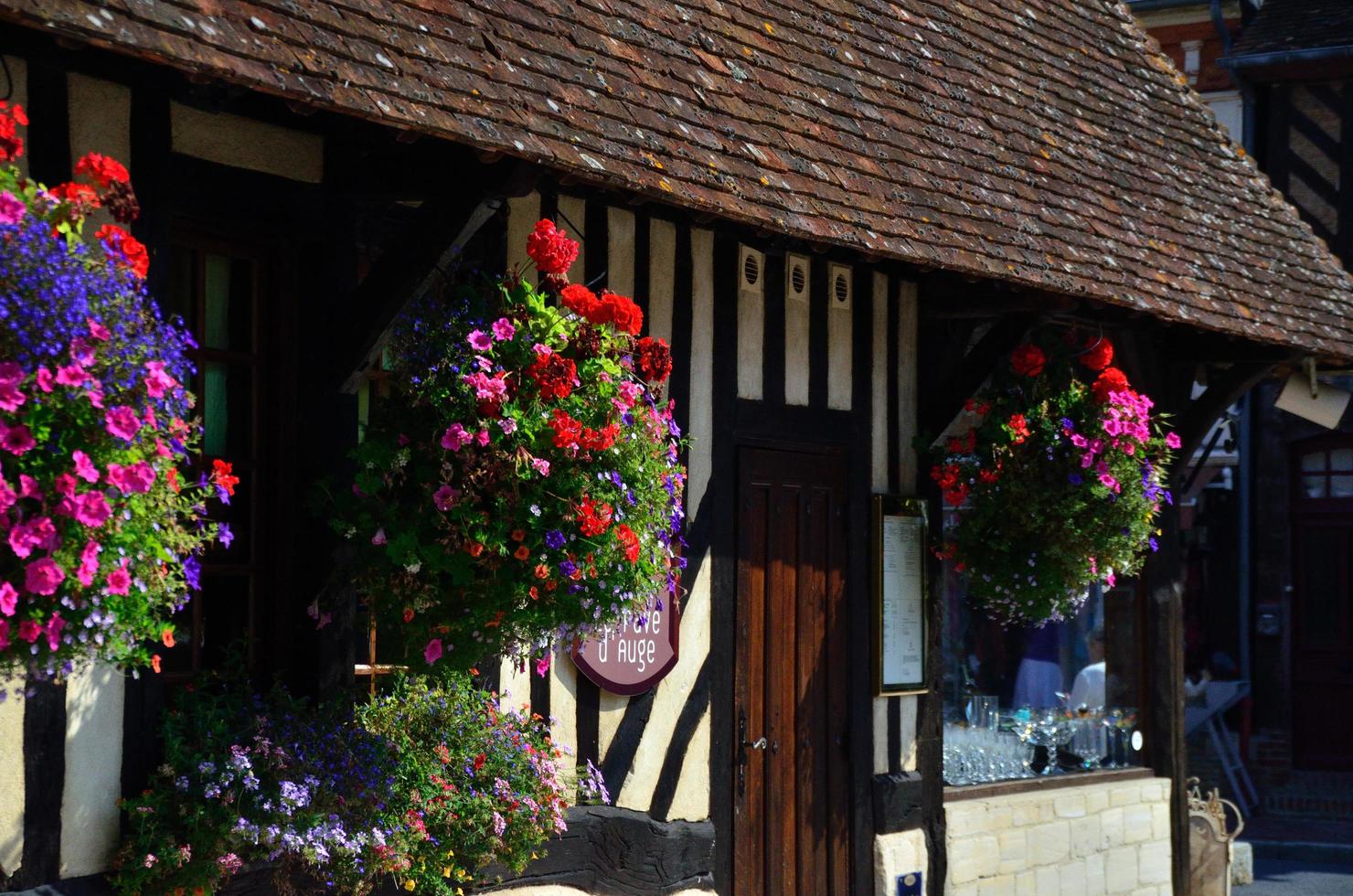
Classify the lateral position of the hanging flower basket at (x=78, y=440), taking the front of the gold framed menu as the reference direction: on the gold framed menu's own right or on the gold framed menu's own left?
on the gold framed menu's own right

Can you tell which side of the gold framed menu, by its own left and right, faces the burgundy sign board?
right

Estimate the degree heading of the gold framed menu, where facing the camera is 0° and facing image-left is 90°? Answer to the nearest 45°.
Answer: approximately 315°

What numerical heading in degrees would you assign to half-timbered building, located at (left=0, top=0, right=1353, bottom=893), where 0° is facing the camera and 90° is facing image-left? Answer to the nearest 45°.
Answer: approximately 315°
